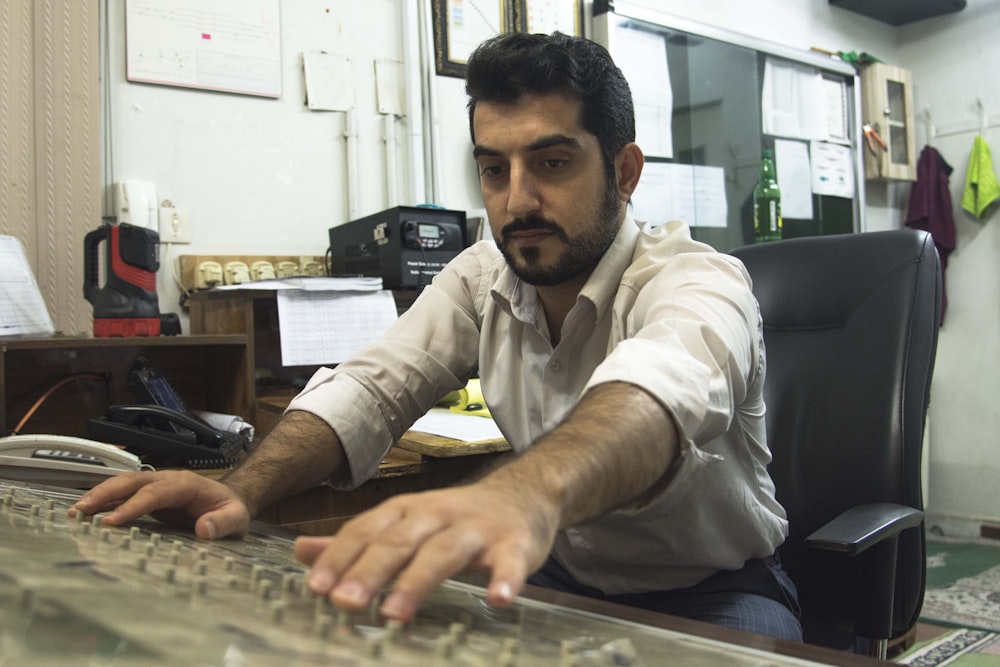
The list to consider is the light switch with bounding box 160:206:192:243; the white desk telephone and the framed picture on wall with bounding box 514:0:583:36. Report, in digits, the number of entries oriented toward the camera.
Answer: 2

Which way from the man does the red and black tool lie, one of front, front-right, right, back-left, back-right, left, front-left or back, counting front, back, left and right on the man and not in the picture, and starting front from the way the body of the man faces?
right

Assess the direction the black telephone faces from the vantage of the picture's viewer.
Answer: facing the viewer and to the right of the viewer

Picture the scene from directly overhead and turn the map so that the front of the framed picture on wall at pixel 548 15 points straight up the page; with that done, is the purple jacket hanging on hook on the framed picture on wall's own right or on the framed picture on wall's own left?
on the framed picture on wall's own left

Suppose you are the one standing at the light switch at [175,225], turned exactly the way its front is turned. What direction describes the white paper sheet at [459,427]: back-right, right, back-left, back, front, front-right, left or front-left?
front-left

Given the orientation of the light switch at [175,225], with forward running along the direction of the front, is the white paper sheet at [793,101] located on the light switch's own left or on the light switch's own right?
on the light switch's own left

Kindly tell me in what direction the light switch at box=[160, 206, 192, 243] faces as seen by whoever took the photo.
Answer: facing the viewer

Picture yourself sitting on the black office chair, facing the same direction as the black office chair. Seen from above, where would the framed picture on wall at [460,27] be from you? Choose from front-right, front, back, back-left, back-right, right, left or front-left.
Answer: right

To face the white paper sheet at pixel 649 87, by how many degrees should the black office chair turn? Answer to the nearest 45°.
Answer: approximately 135° to its right

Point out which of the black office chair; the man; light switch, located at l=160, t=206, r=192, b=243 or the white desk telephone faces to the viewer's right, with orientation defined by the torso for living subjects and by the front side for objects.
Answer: the white desk telephone

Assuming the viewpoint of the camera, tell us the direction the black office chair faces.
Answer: facing the viewer and to the left of the viewer

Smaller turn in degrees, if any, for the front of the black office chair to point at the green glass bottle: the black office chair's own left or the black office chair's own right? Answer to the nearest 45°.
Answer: approximately 135° to the black office chair's own right

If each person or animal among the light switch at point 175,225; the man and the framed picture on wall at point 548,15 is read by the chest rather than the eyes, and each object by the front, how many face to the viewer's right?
0
